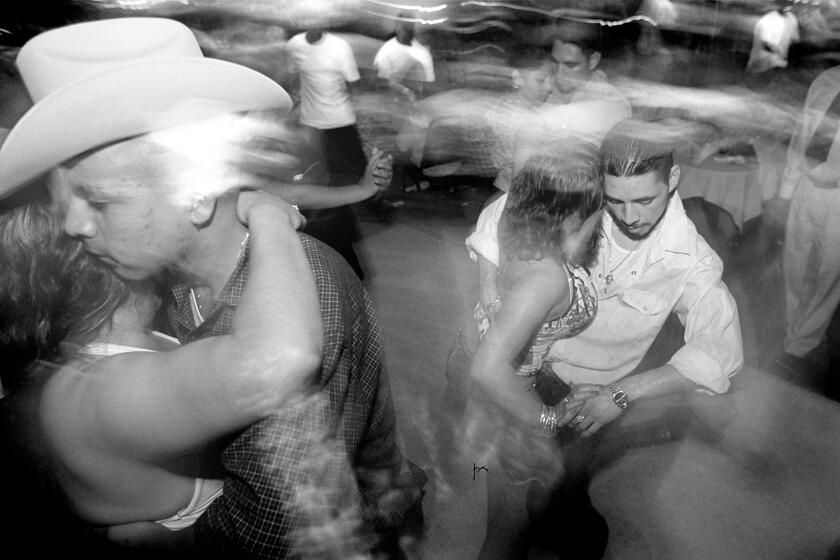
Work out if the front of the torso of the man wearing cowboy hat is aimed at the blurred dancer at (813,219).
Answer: no

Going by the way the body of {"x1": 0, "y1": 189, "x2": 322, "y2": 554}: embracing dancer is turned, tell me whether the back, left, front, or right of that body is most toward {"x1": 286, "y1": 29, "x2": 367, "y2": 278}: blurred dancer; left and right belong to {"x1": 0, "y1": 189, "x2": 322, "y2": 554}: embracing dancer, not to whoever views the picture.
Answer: front

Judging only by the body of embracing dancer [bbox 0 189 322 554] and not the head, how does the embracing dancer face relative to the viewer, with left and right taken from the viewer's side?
facing away from the viewer and to the right of the viewer

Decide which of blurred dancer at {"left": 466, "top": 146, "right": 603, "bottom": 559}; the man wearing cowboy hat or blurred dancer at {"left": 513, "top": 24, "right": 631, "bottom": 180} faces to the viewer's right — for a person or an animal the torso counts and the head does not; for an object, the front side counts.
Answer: blurred dancer at {"left": 466, "top": 146, "right": 603, "bottom": 559}

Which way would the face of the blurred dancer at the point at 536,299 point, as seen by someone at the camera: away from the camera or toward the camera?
away from the camera

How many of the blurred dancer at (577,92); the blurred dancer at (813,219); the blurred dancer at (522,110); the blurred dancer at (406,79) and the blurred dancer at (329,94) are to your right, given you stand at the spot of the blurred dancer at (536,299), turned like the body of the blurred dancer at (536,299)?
0

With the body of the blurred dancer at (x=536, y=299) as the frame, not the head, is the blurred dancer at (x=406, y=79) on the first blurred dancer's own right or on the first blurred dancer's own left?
on the first blurred dancer's own left

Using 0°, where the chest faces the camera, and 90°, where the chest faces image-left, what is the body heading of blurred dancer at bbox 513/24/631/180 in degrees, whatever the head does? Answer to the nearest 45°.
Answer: approximately 45°

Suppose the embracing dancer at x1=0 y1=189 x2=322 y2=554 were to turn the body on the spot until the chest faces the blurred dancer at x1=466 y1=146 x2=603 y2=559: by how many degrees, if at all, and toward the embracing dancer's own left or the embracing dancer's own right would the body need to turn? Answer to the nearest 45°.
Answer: approximately 45° to the embracing dancer's own right

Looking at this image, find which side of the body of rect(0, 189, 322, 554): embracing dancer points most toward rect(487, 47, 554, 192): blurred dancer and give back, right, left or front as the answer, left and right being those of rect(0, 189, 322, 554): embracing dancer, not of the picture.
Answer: front

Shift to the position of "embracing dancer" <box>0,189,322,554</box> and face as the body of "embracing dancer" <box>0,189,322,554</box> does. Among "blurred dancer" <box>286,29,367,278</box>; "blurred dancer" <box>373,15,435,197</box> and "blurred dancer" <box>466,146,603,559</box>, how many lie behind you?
0

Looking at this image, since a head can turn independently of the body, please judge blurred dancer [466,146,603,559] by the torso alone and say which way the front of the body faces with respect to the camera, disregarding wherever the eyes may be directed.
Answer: to the viewer's right

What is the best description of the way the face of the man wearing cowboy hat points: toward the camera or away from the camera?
toward the camera

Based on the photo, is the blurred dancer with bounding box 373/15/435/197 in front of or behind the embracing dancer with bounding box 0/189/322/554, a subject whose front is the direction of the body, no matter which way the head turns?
in front

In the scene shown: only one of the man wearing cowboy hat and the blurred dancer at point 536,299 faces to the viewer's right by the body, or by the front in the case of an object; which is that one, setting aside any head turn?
the blurred dancer

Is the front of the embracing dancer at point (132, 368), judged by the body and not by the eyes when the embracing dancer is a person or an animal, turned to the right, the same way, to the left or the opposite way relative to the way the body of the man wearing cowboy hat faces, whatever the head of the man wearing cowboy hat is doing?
the opposite way

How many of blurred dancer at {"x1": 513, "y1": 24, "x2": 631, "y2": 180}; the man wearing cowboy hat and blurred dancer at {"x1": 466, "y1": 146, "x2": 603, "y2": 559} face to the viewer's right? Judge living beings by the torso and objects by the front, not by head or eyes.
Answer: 1

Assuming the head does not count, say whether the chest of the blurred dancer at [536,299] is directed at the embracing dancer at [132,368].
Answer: no
